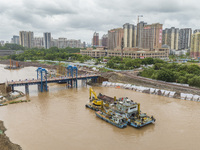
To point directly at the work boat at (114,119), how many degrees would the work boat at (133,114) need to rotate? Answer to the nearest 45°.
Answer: approximately 90° to its right

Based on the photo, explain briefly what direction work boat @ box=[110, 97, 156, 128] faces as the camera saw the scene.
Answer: facing the viewer and to the right of the viewer
